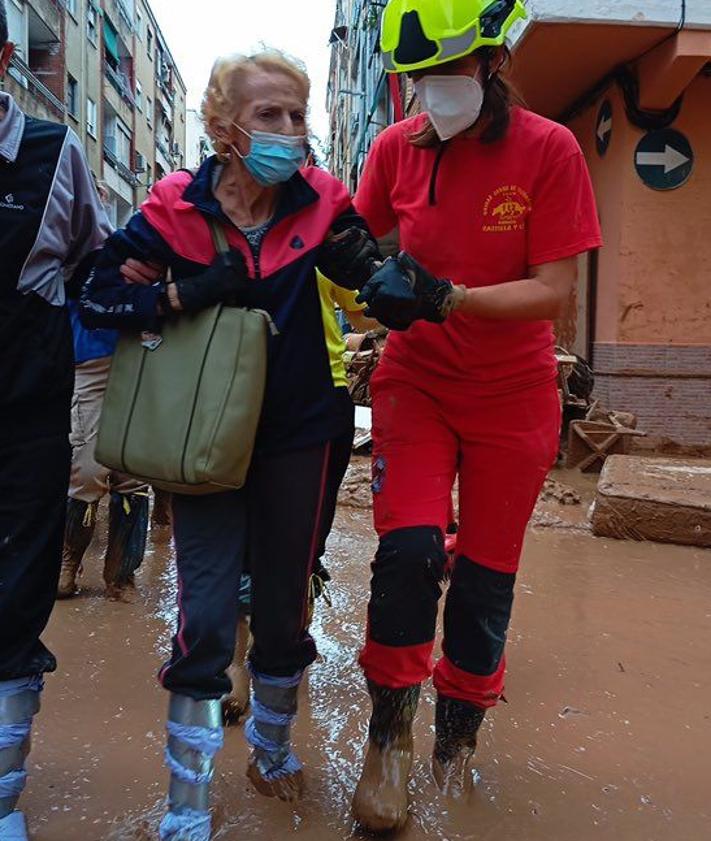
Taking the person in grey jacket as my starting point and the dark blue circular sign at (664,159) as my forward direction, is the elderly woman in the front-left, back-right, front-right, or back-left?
front-right

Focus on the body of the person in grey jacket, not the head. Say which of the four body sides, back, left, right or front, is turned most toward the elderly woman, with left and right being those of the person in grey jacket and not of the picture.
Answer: left

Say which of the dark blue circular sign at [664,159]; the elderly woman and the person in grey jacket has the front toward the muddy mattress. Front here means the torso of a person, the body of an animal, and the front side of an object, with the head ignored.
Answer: the dark blue circular sign

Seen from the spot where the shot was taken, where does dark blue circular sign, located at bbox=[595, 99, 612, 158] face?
facing to the left of the viewer

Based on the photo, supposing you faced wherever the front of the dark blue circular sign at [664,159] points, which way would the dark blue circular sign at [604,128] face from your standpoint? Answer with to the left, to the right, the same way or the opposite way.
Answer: to the right

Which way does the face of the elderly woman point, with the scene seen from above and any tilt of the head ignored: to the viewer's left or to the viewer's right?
to the viewer's right

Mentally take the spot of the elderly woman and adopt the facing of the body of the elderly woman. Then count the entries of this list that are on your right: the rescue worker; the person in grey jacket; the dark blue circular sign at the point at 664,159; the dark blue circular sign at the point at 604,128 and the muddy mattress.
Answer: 1

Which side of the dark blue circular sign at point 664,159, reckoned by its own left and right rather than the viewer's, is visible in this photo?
front

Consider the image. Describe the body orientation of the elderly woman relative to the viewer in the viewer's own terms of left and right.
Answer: facing the viewer

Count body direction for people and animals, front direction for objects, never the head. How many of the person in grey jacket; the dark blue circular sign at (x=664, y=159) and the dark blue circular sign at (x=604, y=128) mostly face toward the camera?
2

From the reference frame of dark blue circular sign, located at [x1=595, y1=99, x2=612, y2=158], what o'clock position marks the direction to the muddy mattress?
The muddy mattress is roughly at 9 o'clock from the dark blue circular sign.

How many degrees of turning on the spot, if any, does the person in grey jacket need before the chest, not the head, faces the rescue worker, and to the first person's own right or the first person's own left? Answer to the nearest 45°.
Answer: approximately 90° to the first person's own left

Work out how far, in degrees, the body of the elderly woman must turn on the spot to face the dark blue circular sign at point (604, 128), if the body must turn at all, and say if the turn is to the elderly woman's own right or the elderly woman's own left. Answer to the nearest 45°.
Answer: approximately 135° to the elderly woman's own left

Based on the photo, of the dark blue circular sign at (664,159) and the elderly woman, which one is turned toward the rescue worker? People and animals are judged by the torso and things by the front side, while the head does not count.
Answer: the dark blue circular sign

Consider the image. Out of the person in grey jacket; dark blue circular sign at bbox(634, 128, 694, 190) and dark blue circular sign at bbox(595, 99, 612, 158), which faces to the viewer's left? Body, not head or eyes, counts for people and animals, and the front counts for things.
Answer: dark blue circular sign at bbox(595, 99, 612, 158)

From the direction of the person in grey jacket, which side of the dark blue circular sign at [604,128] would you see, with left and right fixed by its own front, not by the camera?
left

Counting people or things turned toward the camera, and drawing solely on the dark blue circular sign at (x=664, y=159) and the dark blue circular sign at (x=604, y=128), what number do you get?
1
